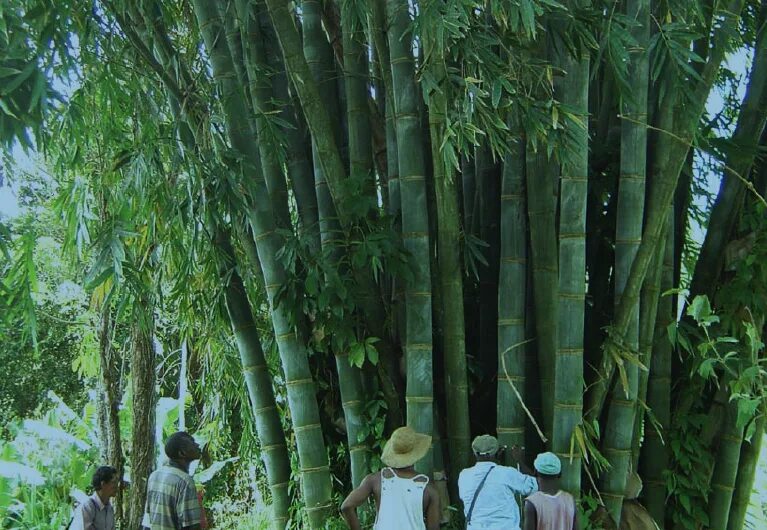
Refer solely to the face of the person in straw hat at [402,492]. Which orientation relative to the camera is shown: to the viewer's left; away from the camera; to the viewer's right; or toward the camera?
away from the camera

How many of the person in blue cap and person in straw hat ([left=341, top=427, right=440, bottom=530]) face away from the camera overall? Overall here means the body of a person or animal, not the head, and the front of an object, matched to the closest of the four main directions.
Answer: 2

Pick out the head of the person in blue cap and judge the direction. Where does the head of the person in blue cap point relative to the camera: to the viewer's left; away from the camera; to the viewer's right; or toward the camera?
away from the camera

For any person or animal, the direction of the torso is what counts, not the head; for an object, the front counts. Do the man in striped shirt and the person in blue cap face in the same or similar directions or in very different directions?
same or similar directions

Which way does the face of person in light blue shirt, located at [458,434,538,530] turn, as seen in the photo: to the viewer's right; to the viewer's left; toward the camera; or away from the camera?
away from the camera

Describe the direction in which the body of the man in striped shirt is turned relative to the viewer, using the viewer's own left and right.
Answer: facing away from the viewer and to the right of the viewer

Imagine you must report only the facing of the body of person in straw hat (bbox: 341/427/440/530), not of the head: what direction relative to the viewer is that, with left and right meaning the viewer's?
facing away from the viewer

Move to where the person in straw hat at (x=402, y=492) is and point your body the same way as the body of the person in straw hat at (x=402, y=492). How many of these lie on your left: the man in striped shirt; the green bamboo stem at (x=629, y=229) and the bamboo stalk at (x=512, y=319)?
1

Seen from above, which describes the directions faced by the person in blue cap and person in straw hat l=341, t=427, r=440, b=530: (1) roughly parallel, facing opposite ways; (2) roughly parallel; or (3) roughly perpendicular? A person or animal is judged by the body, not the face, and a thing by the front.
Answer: roughly parallel

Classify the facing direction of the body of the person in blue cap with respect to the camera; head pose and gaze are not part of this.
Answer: away from the camera
